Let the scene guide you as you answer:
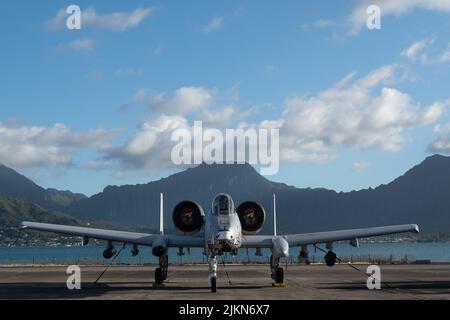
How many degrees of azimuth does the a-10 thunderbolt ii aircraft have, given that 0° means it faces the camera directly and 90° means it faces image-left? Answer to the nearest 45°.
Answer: approximately 0°
